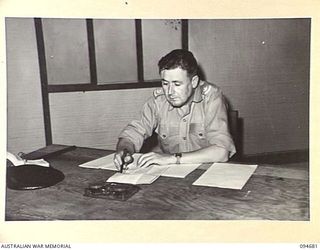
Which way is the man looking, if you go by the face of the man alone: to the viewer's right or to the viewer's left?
to the viewer's left

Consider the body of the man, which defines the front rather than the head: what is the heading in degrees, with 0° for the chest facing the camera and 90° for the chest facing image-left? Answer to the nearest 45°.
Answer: approximately 45°
